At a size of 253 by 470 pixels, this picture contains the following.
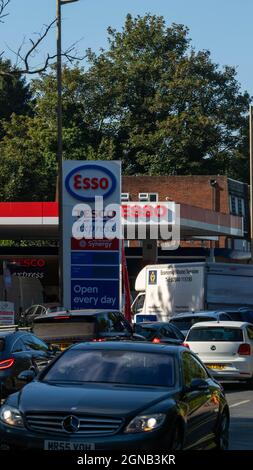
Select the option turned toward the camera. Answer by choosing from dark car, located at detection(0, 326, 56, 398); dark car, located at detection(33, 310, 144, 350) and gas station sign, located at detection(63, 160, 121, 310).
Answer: the gas station sign

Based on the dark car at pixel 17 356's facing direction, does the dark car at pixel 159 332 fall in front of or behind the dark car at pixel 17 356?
in front

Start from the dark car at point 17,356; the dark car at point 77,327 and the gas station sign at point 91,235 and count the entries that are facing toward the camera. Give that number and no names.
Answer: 1

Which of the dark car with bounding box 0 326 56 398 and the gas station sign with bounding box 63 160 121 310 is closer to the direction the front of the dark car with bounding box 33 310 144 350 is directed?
the gas station sign

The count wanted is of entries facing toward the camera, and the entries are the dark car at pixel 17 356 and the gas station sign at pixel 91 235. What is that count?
1

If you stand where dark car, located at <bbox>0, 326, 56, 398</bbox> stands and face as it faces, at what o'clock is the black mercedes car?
The black mercedes car is roughly at 4 o'clock from the dark car.

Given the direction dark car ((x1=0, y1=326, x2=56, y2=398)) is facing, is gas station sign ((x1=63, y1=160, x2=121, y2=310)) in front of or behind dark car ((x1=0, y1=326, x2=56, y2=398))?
in front

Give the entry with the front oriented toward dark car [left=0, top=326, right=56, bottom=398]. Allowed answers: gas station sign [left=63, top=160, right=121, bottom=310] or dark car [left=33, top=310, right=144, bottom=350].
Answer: the gas station sign

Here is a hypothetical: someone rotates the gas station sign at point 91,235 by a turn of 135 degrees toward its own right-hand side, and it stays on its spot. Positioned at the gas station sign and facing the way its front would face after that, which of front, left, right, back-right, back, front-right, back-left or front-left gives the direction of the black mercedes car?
back-left

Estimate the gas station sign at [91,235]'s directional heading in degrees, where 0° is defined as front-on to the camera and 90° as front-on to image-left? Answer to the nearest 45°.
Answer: approximately 0°

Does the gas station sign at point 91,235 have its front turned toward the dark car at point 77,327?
yes
